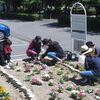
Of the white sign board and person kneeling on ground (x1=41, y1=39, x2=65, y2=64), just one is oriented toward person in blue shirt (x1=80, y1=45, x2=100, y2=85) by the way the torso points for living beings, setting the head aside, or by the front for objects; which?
the white sign board

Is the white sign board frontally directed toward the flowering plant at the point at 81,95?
yes

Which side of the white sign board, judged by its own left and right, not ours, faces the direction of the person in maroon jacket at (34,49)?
right

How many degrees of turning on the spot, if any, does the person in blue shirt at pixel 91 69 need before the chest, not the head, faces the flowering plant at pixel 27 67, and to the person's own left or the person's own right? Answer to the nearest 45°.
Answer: approximately 45° to the person's own right

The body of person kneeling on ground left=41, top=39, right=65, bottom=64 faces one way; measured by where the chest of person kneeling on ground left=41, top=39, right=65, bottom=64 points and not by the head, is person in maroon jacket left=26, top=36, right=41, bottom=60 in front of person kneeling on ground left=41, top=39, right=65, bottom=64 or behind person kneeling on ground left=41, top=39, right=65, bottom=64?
in front

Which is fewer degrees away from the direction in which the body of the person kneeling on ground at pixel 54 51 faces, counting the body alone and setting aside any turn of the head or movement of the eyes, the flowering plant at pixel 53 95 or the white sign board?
the flowering plant

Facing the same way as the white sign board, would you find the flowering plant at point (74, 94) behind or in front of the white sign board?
in front

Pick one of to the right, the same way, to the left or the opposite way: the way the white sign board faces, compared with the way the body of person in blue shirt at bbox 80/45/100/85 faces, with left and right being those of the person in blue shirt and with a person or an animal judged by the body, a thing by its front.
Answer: to the left

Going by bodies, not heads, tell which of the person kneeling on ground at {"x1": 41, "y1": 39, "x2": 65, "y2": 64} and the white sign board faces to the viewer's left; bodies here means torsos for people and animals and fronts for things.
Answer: the person kneeling on ground

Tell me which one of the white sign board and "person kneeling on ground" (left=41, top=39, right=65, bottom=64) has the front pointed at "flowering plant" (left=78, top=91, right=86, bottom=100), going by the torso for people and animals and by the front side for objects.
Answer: the white sign board

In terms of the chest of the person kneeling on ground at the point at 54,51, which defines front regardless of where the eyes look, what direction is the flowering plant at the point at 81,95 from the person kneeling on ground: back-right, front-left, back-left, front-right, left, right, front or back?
left

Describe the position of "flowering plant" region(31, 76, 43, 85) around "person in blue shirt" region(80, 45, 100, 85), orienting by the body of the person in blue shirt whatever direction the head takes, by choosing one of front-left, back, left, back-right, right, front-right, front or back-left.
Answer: front

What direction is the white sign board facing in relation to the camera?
toward the camera

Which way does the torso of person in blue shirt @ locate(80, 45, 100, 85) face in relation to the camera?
to the viewer's left

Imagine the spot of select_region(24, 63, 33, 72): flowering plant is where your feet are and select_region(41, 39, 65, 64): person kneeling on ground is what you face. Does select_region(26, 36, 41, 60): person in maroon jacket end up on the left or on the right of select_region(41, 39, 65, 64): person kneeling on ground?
left
